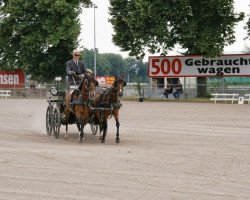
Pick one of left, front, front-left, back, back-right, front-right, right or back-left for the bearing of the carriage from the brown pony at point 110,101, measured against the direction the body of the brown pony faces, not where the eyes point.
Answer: back

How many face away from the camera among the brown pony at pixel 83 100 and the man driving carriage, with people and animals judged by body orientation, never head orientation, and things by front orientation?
0

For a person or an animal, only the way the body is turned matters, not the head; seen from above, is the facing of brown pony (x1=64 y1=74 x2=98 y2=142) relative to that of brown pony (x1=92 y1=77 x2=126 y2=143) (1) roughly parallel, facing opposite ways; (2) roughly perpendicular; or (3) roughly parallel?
roughly parallel

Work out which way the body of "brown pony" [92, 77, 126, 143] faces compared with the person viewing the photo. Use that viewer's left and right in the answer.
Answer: facing the viewer and to the right of the viewer

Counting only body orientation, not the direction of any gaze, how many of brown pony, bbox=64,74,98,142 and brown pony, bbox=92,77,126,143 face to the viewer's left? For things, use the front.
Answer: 0

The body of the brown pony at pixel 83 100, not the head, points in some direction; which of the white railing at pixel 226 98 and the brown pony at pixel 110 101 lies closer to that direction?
the brown pony

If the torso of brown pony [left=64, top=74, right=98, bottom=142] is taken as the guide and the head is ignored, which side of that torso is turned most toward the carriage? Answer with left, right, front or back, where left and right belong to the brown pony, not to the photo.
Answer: back

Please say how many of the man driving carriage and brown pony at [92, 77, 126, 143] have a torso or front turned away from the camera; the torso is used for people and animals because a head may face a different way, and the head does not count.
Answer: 0

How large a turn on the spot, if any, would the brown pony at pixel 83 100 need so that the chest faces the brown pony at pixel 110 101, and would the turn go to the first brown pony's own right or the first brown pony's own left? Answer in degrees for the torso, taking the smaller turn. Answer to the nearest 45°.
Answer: approximately 45° to the first brown pony's own left

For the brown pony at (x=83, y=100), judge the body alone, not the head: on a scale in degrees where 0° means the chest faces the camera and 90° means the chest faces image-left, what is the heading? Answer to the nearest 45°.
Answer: approximately 315°

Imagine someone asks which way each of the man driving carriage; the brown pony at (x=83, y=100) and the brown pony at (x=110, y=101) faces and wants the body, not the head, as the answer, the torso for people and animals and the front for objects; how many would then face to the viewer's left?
0

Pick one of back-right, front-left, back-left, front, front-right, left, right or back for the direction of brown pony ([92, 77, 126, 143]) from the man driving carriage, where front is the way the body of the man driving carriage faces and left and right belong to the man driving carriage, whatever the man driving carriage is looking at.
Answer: front-left

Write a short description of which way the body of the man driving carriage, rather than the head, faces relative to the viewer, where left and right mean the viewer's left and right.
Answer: facing the viewer
